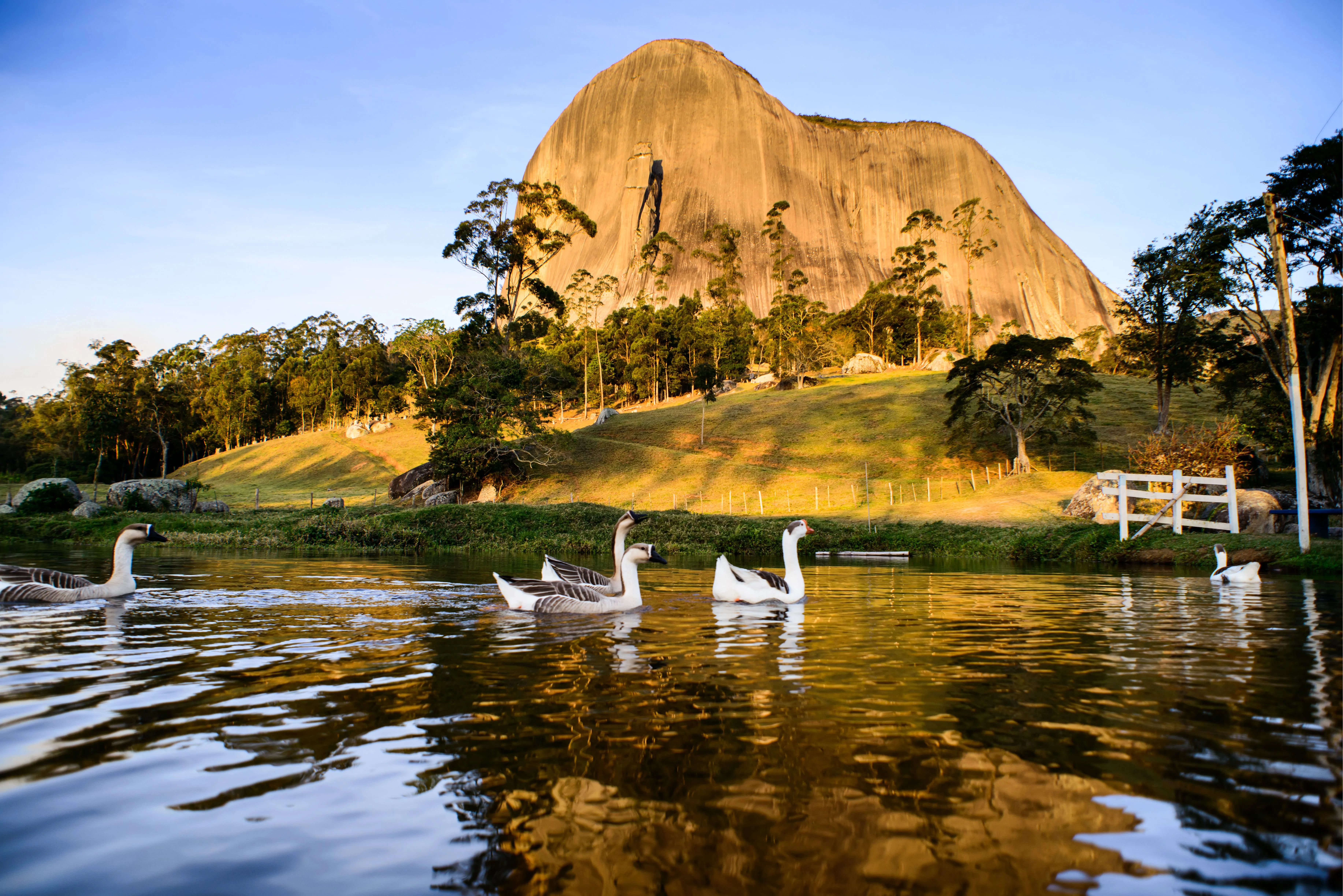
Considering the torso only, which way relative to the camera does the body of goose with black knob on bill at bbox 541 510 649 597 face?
to the viewer's right

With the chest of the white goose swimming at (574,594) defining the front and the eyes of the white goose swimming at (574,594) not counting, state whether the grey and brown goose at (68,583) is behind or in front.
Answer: behind

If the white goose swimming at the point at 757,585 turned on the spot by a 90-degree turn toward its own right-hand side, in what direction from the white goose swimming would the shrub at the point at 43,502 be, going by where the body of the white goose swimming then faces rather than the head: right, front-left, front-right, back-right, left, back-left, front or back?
back-right

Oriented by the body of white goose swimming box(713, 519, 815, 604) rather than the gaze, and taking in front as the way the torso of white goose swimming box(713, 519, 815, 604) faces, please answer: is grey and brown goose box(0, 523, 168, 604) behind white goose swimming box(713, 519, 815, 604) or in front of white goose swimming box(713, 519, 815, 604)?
behind

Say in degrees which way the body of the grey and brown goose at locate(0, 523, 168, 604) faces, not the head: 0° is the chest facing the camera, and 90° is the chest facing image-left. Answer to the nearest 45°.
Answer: approximately 270°

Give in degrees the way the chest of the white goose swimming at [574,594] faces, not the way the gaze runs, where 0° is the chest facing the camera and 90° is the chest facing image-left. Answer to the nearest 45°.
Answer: approximately 270°

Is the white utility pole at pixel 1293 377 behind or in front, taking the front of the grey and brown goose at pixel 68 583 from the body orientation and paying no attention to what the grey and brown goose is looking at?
in front

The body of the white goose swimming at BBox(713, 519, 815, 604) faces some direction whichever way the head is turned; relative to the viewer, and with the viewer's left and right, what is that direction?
facing to the right of the viewer

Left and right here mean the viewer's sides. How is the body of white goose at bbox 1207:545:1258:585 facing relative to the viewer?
facing to the left of the viewer
